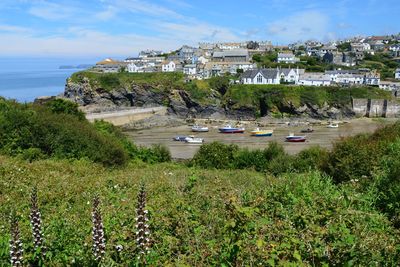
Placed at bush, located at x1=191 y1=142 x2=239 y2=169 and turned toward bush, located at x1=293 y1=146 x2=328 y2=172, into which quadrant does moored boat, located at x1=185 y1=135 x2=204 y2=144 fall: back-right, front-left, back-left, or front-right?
back-left
